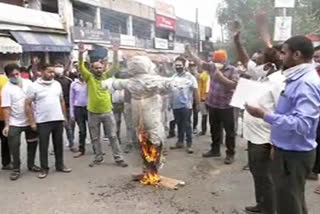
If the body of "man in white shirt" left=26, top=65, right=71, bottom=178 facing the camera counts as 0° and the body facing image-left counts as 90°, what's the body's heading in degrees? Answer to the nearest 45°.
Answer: approximately 315°

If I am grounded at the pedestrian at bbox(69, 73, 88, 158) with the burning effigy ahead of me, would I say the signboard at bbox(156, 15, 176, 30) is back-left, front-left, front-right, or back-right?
back-left

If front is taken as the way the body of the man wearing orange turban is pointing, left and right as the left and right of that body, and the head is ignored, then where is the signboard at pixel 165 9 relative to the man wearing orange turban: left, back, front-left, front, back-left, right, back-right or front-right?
back-right

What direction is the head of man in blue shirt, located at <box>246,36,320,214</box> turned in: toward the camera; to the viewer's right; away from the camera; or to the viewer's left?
to the viewer's left

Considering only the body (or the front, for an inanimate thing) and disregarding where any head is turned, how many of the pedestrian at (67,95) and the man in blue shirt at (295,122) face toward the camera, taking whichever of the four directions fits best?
1

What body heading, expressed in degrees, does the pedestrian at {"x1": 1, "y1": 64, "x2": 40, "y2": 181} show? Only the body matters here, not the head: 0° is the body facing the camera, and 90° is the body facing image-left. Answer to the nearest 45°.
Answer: approximately 315°

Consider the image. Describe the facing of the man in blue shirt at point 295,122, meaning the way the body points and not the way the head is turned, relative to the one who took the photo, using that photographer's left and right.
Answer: facing to the left of the viewer

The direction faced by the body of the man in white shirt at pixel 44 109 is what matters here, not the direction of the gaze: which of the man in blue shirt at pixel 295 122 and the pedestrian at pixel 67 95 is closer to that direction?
the man in blue shirt

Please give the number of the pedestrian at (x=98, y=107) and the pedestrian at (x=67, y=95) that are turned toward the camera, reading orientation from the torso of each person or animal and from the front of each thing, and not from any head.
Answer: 2
